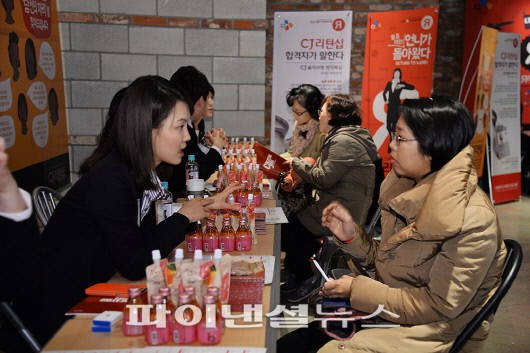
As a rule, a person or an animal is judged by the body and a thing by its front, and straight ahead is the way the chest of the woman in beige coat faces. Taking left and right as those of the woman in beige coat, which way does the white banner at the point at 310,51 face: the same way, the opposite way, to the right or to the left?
to the left

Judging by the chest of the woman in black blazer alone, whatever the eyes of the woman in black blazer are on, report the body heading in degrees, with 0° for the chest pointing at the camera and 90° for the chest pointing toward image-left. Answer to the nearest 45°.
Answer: approximately 270°

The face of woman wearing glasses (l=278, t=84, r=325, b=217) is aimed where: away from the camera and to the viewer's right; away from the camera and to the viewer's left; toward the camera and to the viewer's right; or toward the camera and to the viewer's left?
toward the camera and to the viewer's left

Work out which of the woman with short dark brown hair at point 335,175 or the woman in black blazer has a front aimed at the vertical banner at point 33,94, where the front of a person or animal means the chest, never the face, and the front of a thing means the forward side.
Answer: the woman with short dark brown hair

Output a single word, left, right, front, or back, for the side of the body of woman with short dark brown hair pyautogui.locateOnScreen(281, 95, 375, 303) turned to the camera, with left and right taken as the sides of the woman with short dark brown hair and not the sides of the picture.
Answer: left

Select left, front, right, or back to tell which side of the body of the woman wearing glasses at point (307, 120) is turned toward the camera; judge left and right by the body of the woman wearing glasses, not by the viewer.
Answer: left

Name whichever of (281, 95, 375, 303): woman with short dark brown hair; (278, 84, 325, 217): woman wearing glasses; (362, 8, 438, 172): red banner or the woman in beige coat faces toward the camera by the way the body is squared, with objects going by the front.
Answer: the red banner

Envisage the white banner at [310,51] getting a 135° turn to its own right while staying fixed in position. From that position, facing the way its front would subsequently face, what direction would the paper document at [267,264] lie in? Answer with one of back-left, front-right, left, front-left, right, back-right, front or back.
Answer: back-left

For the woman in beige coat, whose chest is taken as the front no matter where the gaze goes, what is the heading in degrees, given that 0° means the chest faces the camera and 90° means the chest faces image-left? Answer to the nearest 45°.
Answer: approximately 90°

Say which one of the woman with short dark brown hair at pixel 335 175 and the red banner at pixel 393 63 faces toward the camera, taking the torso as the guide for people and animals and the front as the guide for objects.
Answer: the red banner

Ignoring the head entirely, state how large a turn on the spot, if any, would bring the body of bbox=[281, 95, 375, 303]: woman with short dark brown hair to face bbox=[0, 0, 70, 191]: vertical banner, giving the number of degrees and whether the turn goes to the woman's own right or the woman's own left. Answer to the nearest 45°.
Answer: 0° — they already face it

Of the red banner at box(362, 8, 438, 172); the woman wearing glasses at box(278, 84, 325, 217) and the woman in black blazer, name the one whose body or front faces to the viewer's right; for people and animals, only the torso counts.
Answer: the woman in black blazer

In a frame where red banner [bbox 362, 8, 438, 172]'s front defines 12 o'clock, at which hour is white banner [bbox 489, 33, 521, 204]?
The white banner is roughly at 8 o'clock from the red banner.

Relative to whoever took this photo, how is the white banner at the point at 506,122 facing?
facing the viewer and to the left of the viewer

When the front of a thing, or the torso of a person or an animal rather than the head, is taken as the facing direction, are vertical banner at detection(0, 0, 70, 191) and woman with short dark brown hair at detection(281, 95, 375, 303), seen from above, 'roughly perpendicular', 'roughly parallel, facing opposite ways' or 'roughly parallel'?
roughly parallel, facing opposite ways

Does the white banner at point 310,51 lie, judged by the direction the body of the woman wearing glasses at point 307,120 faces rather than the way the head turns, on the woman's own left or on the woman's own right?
on the woman's own right
